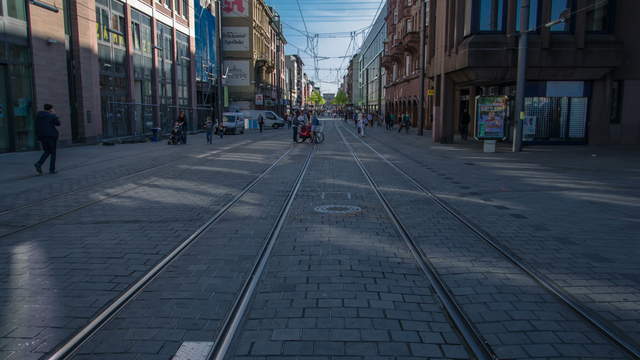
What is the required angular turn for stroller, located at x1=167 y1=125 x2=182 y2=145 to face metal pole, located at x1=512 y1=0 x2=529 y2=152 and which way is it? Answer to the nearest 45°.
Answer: approximately 90° to its left

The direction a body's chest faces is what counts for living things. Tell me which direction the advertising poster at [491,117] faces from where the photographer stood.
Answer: facing the viewer

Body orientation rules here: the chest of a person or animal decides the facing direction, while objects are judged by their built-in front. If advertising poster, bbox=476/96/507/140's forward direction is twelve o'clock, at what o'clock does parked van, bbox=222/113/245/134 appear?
The parked van is roughly at 4 o'clock from the advertising poster.

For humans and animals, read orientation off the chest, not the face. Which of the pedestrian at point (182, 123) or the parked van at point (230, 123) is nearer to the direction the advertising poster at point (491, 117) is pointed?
the pedestrian

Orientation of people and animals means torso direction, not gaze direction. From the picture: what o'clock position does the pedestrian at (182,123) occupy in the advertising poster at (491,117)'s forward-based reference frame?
The pedestrian is roughly at 3 o'clock from the advertising poster.

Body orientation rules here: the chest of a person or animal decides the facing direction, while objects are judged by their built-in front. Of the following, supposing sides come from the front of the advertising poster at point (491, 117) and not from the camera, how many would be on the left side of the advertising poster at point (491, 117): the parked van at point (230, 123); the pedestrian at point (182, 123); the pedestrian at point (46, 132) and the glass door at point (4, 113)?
0

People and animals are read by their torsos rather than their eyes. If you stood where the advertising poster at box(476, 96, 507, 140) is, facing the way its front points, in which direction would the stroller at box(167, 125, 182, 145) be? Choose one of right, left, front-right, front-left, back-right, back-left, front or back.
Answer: right

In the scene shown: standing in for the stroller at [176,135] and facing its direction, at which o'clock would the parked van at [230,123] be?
The parked van is roughly at 5 o'clock from the stroller.

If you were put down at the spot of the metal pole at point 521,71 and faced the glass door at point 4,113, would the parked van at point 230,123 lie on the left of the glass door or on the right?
right

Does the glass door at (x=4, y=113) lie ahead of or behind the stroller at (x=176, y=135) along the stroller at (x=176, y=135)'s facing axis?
ahead

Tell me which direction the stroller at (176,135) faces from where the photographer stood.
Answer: facing the viewer and to the left of the viewer
